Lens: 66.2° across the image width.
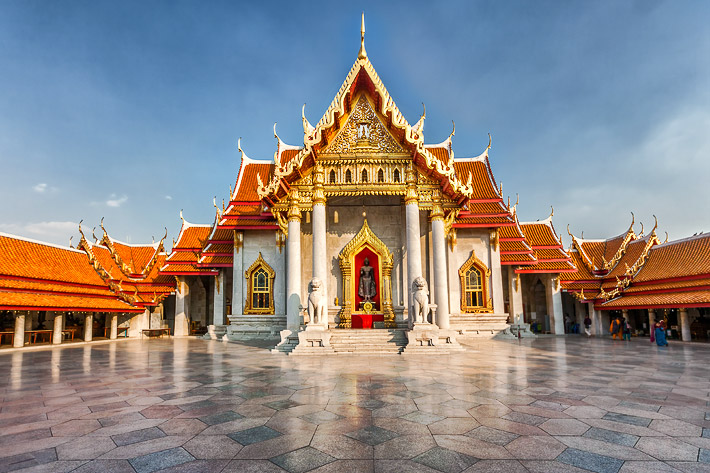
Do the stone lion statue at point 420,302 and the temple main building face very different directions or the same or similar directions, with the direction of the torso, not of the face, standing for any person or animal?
same or similar directions

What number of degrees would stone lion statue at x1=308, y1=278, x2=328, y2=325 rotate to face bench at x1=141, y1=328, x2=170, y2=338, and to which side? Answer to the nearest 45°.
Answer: approximately 135° to its right

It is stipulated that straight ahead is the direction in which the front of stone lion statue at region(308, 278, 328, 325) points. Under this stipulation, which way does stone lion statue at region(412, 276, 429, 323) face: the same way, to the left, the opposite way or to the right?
the same way

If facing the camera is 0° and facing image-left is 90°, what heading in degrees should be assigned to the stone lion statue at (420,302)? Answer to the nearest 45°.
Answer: approximately 0°

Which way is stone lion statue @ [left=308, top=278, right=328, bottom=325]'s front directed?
toward the camera

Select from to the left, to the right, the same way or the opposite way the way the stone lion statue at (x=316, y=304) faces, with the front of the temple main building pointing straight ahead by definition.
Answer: the same way

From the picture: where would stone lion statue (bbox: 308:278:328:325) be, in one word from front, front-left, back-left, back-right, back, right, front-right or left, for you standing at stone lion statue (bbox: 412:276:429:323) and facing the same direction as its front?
right

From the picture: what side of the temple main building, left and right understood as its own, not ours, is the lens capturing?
front

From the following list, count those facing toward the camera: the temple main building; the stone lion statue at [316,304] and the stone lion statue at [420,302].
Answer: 3

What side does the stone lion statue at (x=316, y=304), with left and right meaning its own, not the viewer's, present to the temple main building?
back

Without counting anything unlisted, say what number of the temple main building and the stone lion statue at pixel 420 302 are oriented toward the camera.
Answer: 2
